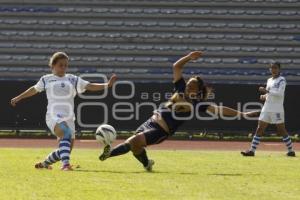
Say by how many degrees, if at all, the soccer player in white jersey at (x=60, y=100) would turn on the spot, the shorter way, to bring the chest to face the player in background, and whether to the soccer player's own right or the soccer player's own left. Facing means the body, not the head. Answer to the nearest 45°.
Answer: approximately 135° to the soccer player's own left

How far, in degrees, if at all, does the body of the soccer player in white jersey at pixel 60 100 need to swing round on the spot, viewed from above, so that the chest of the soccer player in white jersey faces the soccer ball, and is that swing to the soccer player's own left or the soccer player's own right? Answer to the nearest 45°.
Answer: approximately 90° to the soccer player's own left

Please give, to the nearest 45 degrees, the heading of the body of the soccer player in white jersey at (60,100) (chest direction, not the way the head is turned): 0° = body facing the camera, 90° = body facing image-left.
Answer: approximately 0°

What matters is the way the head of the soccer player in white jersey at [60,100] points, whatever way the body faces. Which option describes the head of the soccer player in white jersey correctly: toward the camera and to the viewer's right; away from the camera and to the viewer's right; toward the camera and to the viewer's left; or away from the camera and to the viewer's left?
toward the camera and to the viewer's right

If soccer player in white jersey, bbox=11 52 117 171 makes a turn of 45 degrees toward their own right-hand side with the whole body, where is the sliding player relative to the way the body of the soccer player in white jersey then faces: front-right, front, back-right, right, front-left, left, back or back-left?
back-left
